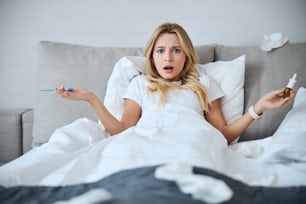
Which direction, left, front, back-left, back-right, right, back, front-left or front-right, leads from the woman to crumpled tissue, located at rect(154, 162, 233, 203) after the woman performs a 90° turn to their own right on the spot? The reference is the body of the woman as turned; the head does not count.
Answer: left

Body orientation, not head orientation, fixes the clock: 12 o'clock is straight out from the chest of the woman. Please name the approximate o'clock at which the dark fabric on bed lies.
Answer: The dark fabric on bed is roughly at 12 o'clock from the woman.

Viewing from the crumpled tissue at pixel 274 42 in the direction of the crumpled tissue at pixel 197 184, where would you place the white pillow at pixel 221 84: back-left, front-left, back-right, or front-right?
front-right

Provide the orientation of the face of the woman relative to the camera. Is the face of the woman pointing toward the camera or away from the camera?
toward the camera

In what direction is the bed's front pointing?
toward the camera

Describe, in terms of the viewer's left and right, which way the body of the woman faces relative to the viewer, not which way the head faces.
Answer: facing the viewer
